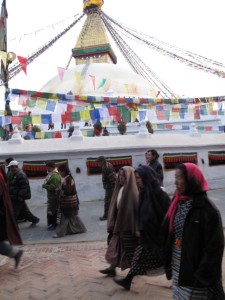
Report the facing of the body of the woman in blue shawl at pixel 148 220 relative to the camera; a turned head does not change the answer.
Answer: to the viewer's left

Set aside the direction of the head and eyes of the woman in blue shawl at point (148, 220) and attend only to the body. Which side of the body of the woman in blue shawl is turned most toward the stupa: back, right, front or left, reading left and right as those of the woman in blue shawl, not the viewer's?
right

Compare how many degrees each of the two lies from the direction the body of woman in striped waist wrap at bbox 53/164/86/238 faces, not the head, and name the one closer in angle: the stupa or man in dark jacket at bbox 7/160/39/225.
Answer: the man in dark jacket

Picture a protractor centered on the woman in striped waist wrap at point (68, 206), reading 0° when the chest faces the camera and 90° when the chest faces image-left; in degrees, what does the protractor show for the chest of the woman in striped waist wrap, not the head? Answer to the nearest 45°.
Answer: approximately 90°

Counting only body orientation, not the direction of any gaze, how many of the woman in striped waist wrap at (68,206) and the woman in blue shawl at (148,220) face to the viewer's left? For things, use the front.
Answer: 2

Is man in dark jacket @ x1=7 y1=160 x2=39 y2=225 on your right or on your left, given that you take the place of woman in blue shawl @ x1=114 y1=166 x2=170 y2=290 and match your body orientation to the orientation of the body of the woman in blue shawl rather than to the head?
on your right

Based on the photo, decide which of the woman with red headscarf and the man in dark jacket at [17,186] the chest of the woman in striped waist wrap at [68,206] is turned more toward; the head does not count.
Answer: the man in dark jacket

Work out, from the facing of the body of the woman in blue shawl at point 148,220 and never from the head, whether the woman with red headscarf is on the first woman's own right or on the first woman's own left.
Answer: on the first woman's own left
